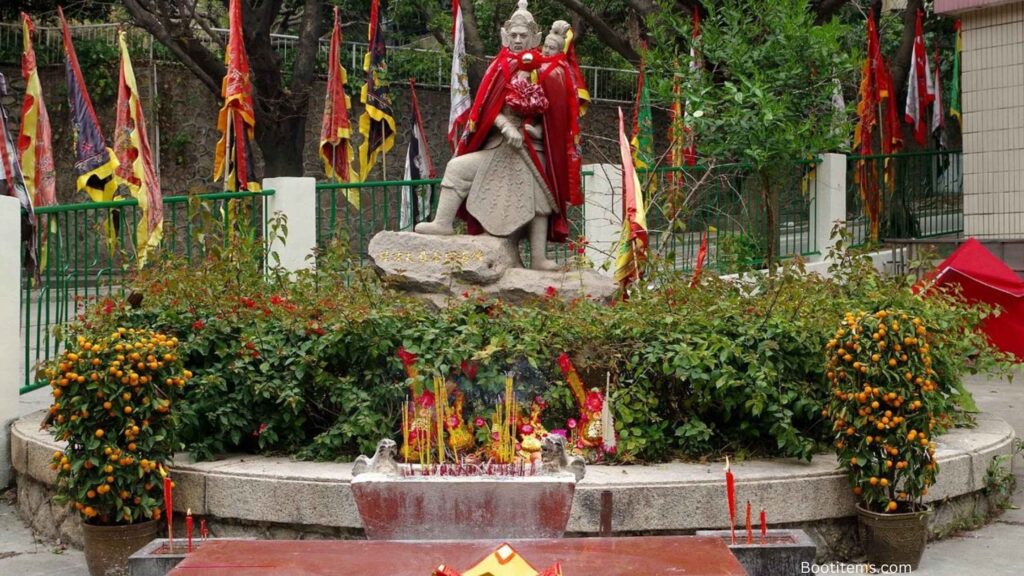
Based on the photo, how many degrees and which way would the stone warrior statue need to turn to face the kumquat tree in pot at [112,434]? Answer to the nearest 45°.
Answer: approximately 45° to its right

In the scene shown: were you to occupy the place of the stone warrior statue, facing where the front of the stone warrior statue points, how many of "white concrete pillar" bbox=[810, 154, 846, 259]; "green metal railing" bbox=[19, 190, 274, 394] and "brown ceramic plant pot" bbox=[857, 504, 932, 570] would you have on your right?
1

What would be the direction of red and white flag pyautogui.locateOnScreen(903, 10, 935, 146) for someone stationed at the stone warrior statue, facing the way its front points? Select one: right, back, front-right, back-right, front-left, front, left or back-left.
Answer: back-left

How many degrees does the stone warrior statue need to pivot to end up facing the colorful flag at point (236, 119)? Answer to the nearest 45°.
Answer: approximately 135° to its right

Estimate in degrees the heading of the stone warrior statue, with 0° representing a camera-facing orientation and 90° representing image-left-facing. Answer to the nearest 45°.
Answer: approximately 0°

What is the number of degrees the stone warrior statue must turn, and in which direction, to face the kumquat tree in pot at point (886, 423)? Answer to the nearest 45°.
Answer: approximately 45° to its left

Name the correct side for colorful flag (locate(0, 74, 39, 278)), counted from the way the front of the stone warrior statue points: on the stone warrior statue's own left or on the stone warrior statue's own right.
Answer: on the stone warrior statue's own right

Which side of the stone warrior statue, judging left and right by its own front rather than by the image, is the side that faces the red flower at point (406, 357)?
front

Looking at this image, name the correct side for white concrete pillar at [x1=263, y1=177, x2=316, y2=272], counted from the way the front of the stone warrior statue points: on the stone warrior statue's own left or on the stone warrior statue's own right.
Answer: on the stone warrior statue's own right

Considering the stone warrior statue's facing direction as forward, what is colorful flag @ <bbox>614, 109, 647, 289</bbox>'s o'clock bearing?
The colorful flag is roughly at 8 o'clock from the stone warrior statue.

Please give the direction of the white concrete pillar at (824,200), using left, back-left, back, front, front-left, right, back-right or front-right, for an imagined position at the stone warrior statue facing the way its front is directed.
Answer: back-left

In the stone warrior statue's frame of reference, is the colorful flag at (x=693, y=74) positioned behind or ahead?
behind

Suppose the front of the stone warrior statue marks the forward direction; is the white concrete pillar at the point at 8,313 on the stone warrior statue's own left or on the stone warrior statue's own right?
on the stone warrior statue's own right

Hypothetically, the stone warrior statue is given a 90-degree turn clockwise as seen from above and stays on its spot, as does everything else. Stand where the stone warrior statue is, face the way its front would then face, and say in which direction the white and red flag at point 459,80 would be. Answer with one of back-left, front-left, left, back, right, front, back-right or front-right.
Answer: right
